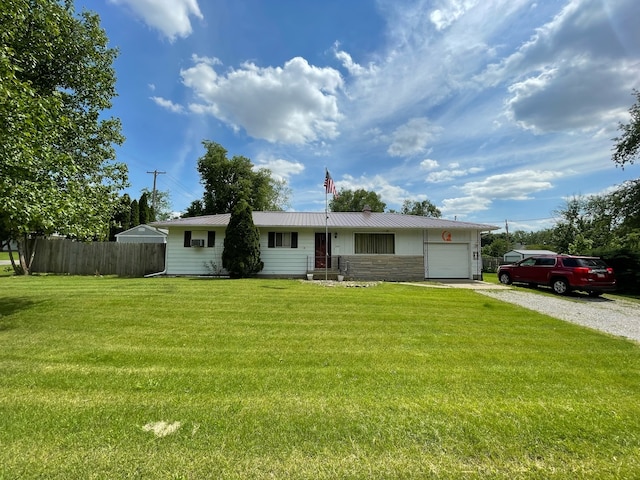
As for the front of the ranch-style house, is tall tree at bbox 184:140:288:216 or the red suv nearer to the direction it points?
the red suv

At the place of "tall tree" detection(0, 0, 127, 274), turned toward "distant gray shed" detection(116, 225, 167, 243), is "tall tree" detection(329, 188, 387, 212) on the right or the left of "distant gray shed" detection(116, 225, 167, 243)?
right

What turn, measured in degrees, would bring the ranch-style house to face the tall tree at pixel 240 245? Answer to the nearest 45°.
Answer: approximately 90° to its right

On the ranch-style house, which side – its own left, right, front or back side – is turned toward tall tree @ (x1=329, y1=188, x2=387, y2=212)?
back

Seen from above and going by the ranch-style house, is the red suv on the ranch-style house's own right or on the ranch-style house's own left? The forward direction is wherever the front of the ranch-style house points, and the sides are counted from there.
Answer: on the ranch-style house's own left

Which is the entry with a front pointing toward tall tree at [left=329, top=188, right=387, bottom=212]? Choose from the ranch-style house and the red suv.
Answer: the red suv

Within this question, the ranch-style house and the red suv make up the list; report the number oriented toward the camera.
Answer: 1

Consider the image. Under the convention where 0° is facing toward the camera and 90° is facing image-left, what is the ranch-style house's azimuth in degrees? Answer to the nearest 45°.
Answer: approximately 0°

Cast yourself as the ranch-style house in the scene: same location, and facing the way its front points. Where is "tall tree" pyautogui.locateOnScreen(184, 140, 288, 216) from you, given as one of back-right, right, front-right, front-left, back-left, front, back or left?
back-right

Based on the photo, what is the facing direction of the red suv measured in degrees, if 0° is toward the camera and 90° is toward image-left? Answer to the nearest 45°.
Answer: approximately 135°

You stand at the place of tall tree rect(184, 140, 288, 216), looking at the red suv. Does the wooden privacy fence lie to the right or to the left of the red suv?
right

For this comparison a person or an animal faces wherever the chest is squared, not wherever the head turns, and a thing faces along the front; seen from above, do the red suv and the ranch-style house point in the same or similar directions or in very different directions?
very different directions
